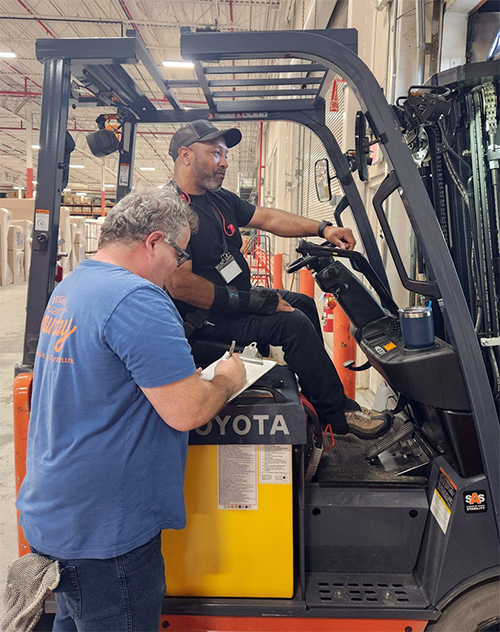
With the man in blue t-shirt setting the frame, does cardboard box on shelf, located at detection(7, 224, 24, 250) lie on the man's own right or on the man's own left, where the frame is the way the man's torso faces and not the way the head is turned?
on the man's own left

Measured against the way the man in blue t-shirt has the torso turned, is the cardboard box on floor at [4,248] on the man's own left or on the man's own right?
on the man's own left

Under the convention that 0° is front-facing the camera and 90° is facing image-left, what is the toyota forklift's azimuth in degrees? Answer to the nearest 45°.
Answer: approximately 270°

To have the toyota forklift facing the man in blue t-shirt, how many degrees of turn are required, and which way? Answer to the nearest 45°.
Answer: approximately 135° to its right

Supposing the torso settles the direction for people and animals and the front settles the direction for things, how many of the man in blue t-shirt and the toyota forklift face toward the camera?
0

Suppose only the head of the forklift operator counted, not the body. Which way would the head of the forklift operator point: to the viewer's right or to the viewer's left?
to the viewer's right

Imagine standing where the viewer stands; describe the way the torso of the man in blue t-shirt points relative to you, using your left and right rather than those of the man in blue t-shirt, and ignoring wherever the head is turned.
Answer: facing away from the viewer and to the right of the viewer

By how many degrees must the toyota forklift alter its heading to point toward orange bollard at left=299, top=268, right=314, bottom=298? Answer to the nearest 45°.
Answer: approximately 90° to its left

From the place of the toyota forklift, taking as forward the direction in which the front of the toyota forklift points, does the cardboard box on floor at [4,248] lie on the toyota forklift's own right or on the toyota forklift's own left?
on the toyota forklift's own left

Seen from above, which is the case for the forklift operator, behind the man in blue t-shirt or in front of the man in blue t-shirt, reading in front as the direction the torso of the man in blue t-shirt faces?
in front
